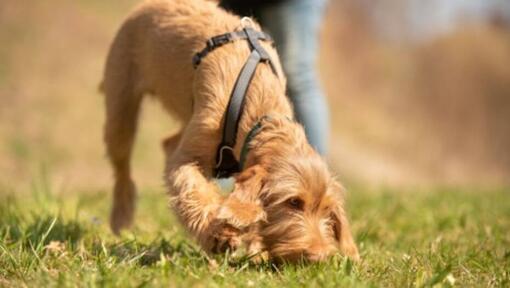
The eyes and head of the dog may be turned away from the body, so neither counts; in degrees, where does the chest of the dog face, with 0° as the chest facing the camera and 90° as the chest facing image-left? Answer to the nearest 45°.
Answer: approximately 315°
